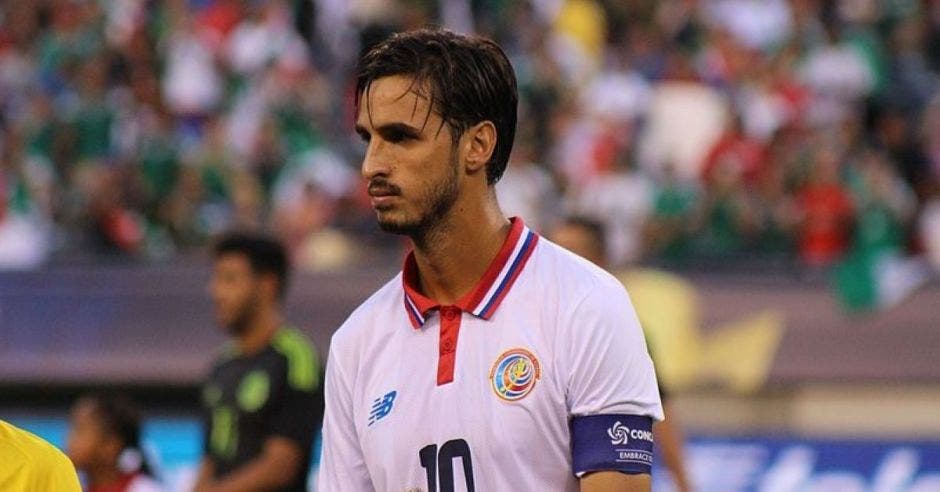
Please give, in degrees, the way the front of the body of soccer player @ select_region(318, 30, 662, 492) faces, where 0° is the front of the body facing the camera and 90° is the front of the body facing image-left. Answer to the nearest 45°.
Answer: approximately 45°

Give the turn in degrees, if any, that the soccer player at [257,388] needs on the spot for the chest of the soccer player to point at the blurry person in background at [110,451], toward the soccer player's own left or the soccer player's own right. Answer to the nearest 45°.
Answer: approximately 90° to the soccer player's own right

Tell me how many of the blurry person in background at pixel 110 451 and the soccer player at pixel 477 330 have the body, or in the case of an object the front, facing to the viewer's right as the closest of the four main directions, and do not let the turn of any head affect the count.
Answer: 0

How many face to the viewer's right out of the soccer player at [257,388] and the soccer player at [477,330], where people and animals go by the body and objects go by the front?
0

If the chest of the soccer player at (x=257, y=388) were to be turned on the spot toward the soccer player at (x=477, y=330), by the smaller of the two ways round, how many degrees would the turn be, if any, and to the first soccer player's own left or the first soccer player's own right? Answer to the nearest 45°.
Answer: approximately 45° to the first soccer player's own left

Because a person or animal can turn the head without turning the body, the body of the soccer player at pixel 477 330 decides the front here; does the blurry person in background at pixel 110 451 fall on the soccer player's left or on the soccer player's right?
on the soccer player's right

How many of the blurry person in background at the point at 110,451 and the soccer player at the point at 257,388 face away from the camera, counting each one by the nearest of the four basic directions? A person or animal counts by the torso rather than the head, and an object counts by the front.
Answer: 0

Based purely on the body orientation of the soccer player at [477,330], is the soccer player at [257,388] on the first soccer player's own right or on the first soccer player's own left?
on the first soccer player's own right
